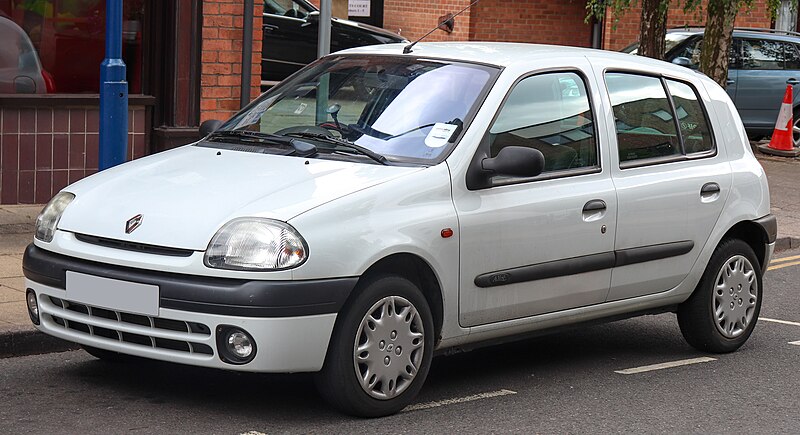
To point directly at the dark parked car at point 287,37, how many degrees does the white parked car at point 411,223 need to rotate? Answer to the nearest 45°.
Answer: approximately 135° to its right

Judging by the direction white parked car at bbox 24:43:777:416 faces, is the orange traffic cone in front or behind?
behind

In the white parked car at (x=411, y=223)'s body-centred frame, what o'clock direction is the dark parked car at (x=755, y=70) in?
The dark parked car is roughly at 5 o'clock from the white parked car.

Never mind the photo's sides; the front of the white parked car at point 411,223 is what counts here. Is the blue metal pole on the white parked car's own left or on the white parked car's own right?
on the white parked car's own right

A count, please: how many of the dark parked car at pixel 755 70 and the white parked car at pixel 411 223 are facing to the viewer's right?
0

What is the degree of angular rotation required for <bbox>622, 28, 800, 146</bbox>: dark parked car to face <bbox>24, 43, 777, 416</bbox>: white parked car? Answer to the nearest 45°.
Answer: approximately 90° to its left

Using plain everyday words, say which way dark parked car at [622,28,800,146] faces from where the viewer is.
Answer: facing to the left of the viewer
